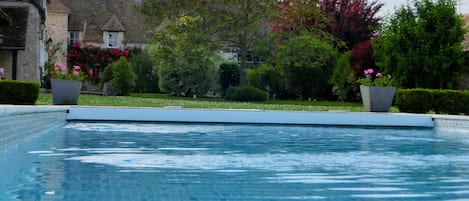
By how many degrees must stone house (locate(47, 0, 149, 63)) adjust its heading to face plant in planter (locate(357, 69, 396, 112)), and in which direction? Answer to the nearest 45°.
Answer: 0° — it already faces it

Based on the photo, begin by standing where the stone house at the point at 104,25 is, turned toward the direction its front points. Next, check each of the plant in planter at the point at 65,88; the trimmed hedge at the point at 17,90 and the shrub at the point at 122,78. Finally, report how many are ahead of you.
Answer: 3

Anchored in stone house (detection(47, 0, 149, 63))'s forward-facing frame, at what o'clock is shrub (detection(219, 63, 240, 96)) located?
The shrub is roughly at 11 o'clock from the stone house.

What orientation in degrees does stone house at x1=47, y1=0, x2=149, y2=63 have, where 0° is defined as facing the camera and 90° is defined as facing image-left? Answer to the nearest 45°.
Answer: approximately 0°

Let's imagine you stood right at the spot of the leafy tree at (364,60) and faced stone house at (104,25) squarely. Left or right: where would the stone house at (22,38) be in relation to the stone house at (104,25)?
left

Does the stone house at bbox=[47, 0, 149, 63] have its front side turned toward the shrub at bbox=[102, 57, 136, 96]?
yes

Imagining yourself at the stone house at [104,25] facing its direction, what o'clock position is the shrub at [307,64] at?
The shrub is roughly at 11 o'clock from the stone house.

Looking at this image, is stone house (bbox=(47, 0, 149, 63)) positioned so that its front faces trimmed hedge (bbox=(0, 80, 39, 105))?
yes
